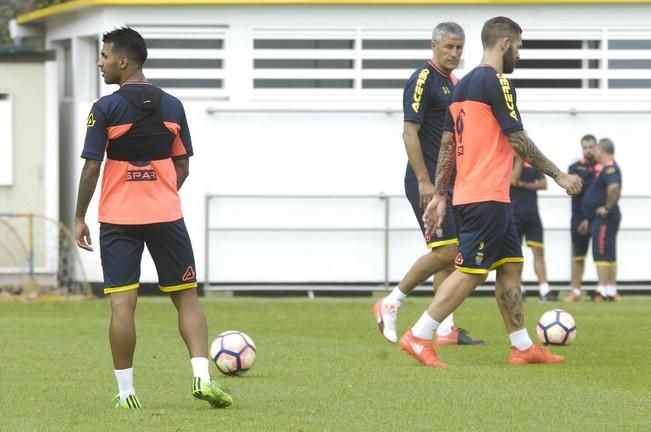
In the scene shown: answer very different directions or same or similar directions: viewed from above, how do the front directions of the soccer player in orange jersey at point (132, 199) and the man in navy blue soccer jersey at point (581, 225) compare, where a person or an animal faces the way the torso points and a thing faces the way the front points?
very different directions

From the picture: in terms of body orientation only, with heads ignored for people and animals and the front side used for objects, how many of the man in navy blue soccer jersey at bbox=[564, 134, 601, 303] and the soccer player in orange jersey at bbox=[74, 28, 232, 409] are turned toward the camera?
1

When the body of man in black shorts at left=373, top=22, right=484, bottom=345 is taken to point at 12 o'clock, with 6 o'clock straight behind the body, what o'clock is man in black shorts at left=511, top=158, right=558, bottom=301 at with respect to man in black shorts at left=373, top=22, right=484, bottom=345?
man in black shorts at left=511, top=158, right=558, bottom=301 is roughly at 8 o'clock from man in black shorts at left=373, top=22, right=484, bottom=345.

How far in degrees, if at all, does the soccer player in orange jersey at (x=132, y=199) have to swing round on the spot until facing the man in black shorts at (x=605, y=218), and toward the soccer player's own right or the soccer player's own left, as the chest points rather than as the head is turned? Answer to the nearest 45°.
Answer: approximately 45° to the soccer player's own right

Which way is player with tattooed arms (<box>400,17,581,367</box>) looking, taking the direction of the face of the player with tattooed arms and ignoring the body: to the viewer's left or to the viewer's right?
to the viewer's right

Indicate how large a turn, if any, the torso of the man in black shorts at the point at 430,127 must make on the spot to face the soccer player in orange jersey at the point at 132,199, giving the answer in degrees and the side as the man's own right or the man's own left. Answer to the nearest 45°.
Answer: approximately 90° to the man's own right

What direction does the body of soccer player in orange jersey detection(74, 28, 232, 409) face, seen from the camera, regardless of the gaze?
away from the camera
